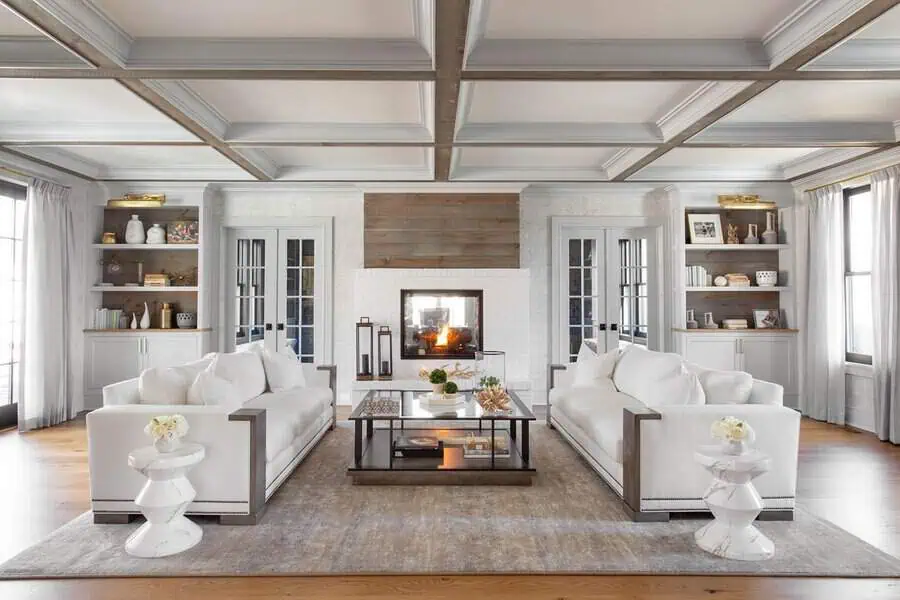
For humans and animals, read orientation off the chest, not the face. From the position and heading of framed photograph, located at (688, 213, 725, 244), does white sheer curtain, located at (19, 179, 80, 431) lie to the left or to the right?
on its right

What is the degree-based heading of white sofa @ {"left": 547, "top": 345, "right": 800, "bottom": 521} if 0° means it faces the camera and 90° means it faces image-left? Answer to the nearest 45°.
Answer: approximately 45°

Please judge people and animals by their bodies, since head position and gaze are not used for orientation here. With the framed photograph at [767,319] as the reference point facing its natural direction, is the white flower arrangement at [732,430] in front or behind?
in front

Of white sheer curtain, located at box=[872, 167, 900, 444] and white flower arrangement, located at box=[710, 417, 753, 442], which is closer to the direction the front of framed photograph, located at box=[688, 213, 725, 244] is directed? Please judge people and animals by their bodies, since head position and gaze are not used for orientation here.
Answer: the white flower arrangement

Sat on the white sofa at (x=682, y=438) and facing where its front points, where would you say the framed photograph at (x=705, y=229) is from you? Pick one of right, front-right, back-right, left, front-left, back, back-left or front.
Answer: back-right

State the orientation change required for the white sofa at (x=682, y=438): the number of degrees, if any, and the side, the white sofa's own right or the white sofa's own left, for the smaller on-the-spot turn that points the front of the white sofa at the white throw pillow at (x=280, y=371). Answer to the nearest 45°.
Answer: approximately 45° to the white sofa's own right

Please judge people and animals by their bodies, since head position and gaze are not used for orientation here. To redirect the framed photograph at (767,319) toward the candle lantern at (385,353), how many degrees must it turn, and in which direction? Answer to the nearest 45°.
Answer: approximately 45° to its right

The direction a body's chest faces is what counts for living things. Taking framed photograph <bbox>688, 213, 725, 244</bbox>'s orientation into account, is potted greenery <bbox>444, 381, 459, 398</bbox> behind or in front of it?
in front

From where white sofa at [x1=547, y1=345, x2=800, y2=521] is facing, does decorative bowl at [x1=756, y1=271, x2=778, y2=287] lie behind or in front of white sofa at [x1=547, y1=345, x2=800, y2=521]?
behind

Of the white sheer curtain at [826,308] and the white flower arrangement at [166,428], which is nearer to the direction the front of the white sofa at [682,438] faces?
the white flower arrangement

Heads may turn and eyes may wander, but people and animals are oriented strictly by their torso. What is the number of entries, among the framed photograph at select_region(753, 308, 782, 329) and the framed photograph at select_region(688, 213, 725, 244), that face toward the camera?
2

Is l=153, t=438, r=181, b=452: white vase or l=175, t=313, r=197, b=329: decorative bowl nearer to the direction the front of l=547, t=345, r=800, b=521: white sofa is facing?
the white vase

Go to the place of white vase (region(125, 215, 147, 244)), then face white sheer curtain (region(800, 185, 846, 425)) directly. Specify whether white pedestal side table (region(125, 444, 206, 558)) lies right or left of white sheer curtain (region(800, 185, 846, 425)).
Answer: right

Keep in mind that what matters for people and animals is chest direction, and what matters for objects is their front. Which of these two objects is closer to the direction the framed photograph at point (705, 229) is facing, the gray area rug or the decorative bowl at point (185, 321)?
the gray area rug
